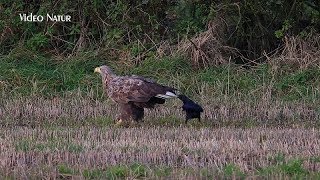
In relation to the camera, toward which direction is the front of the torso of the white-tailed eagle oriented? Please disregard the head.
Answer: to the viewer's left
